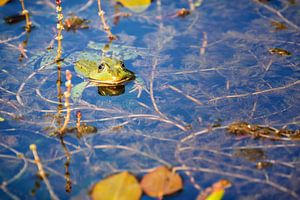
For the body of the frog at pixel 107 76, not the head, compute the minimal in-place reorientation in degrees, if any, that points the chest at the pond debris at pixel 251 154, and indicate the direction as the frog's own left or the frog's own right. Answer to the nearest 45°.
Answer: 0° — it already faces it

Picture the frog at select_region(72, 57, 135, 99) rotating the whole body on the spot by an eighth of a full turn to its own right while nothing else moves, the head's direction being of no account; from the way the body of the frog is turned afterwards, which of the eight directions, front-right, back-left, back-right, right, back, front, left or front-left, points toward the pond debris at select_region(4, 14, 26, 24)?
back-right

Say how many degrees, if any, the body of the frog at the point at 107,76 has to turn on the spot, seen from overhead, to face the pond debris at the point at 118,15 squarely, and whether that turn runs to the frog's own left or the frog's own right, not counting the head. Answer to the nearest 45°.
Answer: approximately 135° to the frog's own left

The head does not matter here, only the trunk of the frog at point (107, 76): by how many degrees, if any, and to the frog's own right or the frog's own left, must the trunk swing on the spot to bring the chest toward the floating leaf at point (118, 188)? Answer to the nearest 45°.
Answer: approximately 45° to the frog's own right

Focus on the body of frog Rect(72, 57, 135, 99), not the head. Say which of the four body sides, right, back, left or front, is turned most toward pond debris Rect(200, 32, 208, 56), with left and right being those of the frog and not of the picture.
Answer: left

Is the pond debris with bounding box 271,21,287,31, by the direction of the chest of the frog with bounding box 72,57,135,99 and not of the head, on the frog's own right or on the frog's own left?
on the frog's own left

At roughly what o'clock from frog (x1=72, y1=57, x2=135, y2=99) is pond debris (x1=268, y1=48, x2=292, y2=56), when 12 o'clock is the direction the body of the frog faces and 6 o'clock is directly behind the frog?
The pond debris is roughly at 10 o'clock from the frog.

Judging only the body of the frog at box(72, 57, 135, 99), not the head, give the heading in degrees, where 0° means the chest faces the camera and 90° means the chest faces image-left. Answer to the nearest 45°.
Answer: approximately 315°

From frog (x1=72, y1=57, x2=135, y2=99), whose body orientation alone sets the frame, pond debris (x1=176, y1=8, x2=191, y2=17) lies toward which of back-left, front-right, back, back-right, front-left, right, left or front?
left

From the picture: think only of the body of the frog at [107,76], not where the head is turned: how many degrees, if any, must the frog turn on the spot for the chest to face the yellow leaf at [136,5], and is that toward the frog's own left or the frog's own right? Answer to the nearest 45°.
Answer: approximately 135° to the frog's own left
